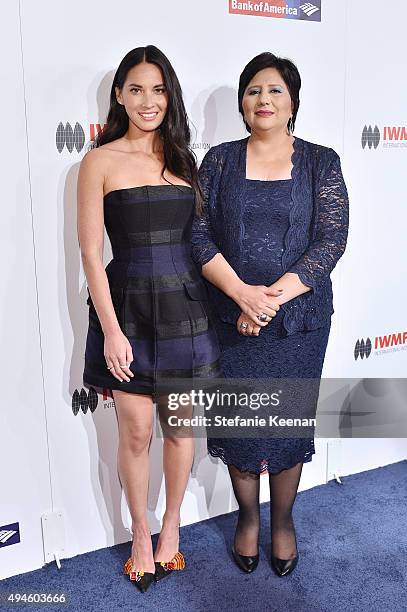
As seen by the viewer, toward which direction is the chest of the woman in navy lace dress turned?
toward the camera
